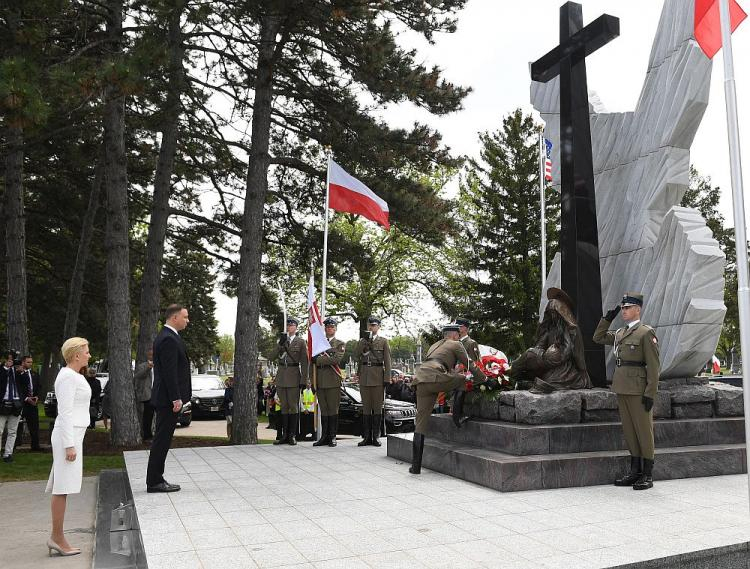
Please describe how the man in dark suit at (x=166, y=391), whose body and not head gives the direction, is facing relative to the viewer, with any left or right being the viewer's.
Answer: facing to the right of the viewer

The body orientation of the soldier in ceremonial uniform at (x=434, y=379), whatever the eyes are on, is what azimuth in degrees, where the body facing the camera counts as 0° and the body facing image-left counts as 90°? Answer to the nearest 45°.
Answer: approximately 225°

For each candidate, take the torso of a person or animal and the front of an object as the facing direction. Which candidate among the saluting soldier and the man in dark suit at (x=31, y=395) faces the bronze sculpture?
the man in dark suit

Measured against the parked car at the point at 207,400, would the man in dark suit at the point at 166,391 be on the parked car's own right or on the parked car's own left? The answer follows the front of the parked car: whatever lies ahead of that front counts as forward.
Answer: on the parked car's own right

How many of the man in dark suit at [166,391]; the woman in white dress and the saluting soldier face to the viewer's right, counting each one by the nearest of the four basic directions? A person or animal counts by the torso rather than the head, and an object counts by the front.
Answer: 2

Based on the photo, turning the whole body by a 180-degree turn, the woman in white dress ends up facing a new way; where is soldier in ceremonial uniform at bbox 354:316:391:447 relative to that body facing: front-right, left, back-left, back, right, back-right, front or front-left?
back-right

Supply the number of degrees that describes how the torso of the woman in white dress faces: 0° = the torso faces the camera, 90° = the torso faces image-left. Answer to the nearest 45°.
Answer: approximately 270°

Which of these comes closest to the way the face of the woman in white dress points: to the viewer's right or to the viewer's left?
to the viewer's right

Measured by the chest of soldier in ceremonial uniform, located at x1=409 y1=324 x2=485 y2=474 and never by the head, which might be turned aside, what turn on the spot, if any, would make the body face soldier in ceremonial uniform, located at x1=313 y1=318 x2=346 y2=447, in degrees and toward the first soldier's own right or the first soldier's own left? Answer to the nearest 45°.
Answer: approximately 90° to the first soldier's own left

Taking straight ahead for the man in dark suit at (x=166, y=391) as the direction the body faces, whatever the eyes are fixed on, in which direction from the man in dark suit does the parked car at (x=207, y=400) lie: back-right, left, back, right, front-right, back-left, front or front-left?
left

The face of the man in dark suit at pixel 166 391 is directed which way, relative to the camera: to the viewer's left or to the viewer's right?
to the viewer's right

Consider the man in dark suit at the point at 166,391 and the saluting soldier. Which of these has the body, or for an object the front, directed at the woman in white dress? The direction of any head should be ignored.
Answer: the saluting soldier

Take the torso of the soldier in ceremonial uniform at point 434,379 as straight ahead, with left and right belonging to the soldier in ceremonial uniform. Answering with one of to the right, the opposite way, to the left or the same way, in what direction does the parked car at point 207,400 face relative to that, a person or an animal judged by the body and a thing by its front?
to the right

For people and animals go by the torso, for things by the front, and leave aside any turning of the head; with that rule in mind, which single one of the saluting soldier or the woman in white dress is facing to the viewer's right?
the woman in white dress

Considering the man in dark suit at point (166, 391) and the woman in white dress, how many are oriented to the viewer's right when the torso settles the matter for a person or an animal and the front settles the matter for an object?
2
